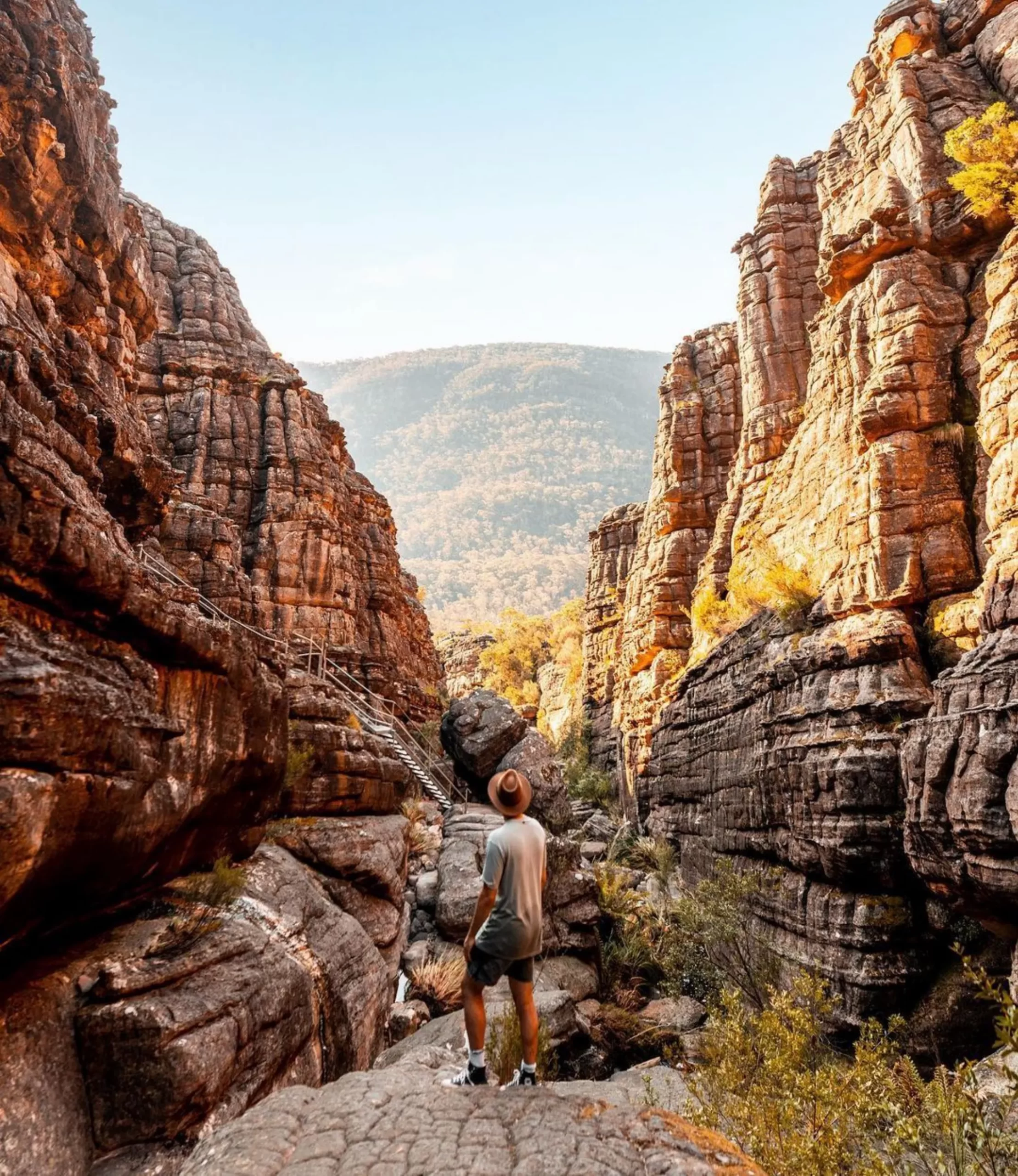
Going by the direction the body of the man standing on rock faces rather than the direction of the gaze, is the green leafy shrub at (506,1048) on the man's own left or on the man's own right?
on the man's own right

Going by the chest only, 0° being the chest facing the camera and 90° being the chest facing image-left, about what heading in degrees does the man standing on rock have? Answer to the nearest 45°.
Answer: approximately 135°

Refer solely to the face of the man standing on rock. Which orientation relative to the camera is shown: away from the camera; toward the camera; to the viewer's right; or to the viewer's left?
away from the camera

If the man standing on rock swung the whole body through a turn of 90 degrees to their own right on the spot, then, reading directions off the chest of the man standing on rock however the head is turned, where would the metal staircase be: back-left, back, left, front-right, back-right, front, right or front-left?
front-left

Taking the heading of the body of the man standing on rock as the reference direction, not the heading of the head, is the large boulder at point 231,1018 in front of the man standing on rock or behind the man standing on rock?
in front

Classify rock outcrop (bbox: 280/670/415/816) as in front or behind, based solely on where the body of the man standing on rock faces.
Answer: in front

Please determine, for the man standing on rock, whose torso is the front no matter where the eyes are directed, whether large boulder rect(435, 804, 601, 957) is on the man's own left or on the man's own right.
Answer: on the man's own right

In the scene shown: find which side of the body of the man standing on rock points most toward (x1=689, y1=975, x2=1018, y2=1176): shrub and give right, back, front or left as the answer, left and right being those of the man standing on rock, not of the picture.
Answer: right

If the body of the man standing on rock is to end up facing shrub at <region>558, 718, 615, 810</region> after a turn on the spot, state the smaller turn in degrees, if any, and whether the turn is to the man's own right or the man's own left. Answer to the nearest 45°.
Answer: approximately 45° to the man's own right

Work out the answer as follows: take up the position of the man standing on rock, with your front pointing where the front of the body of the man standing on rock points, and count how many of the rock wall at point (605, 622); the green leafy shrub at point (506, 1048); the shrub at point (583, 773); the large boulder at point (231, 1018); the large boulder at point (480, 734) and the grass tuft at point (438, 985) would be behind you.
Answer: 0
